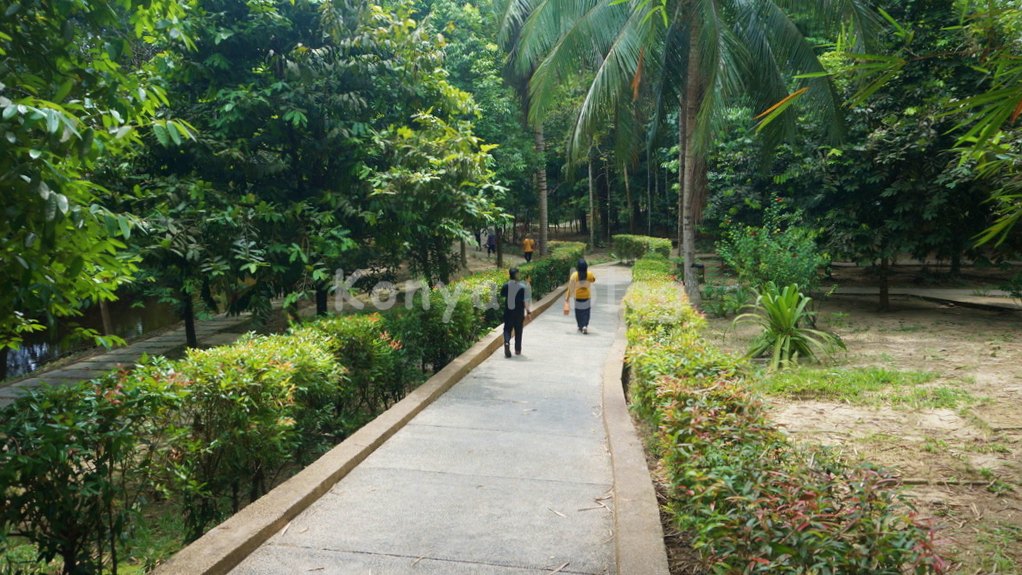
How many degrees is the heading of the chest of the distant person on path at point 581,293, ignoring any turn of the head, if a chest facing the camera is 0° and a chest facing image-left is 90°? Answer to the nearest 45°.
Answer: approximately 180°

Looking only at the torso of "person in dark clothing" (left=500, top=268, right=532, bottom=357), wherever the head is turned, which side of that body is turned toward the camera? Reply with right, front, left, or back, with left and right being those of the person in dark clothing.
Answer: back

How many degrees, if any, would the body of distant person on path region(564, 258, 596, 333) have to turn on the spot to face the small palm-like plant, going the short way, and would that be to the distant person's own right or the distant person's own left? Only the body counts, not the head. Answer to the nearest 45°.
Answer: approximately 135° to the distant person's own right

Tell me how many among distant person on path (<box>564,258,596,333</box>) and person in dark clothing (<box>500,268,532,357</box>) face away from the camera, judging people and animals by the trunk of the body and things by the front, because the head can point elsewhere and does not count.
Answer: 2

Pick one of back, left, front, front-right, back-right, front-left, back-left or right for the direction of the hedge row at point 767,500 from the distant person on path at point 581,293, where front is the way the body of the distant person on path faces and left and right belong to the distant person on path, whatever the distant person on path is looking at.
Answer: back

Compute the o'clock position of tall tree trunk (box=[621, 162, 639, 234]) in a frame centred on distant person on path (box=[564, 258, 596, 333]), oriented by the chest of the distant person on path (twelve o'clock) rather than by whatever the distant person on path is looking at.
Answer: The tall tree trunk is roughly at 12 o'clock from the distant person on path.

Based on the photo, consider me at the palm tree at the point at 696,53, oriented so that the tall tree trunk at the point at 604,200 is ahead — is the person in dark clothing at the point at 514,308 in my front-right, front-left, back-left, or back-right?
back-left

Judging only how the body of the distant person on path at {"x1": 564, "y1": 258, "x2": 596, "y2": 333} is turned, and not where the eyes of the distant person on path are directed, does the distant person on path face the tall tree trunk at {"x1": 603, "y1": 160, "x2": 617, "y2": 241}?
yes

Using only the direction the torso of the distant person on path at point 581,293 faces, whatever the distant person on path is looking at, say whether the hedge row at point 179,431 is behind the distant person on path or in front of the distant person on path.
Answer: behind

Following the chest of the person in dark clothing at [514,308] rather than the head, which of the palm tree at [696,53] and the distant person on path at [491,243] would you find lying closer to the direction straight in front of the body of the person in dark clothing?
the distant person on path

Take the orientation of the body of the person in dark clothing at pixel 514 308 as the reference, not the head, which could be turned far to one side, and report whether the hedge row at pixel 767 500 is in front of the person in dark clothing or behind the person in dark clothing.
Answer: behind

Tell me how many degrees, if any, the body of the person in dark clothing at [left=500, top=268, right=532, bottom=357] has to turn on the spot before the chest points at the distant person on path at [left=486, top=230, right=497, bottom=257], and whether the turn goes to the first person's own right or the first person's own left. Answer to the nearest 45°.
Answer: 0° — they already face them
